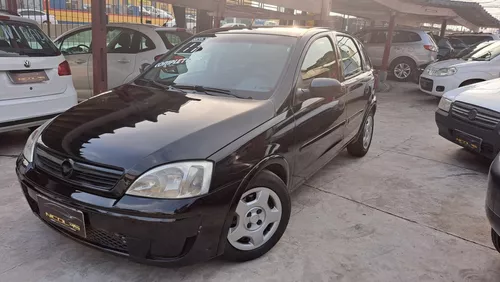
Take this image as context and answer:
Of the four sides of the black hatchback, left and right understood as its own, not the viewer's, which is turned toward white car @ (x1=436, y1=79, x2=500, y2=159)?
back

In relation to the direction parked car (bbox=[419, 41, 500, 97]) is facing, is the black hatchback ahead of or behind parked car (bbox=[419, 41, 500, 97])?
ahead

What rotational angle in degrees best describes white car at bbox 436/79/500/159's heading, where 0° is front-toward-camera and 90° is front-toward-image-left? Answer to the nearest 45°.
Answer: approximately 45°

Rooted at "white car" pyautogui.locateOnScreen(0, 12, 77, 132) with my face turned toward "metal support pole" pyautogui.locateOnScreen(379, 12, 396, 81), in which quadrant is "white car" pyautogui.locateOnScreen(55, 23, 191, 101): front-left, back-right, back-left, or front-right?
front-left

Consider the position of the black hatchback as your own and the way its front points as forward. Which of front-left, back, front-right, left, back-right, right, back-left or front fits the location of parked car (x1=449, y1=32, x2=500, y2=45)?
back

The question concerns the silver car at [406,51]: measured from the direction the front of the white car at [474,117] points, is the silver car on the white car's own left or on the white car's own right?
on the white car's own right

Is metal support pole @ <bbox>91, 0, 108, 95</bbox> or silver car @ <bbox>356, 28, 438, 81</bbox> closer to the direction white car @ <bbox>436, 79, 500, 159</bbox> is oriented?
the metal support pole

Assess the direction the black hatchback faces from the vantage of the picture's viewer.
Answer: facing the viewer and to the left of the viewer

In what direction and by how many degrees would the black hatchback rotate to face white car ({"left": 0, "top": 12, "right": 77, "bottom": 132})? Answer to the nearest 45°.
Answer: approximately 90° to its right

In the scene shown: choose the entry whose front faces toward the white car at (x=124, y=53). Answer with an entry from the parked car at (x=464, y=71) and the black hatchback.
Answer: the parked car

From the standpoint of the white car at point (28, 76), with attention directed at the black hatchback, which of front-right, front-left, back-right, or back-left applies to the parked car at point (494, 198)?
front-left

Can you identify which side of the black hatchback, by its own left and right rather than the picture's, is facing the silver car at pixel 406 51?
back

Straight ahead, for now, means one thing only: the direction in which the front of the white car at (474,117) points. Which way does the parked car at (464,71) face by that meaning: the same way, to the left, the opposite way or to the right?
the same way

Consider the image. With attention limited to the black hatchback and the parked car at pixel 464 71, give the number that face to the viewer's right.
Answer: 0

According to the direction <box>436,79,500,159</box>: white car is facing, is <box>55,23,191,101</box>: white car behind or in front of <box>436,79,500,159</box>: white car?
in front
